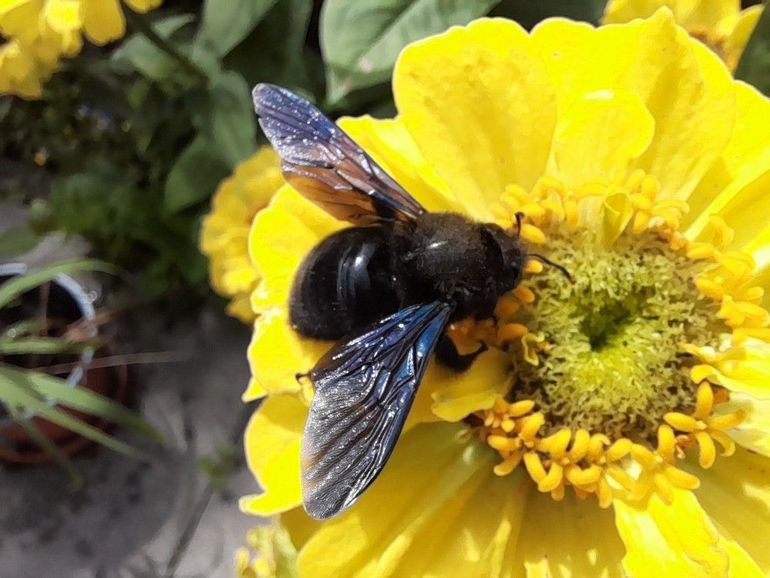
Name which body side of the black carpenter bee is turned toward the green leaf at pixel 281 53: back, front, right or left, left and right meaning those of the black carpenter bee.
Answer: left

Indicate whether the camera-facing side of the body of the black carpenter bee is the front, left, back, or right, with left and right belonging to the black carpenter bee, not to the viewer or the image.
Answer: right

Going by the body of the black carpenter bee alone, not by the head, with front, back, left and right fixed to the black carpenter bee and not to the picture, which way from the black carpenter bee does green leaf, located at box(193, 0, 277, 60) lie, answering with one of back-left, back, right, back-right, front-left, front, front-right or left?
left

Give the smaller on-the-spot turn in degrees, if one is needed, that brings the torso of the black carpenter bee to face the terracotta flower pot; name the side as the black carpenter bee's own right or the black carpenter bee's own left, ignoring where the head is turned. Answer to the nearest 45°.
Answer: approximately 135° to the black carpenter bee's own left

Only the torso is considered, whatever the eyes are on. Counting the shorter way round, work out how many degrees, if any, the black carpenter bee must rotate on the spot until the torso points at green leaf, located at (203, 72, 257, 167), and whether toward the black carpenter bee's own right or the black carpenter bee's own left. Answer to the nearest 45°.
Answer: approximately 90° to the black carpenter bee's own left

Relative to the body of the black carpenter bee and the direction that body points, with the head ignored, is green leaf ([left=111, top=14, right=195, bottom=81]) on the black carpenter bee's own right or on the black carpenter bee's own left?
on the black carpenter bee's own left

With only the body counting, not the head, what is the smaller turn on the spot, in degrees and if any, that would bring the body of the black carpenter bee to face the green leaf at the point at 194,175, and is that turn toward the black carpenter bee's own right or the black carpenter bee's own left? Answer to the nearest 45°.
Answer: approximately 90° to the black carpenter bee's own left

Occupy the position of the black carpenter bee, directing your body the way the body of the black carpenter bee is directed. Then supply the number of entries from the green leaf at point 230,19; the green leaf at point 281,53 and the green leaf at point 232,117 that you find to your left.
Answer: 3
